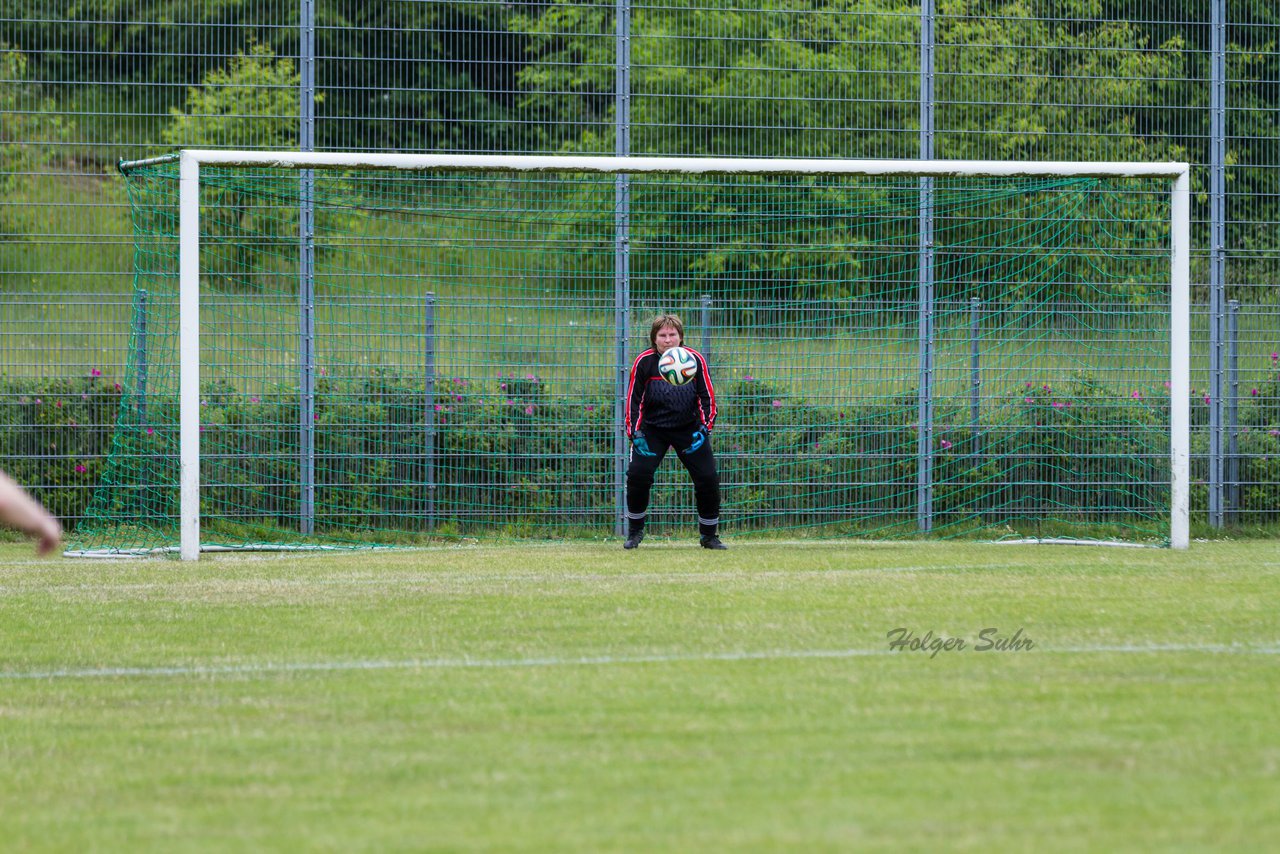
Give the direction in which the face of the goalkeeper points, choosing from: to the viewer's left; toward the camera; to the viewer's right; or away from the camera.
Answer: toward the camera
